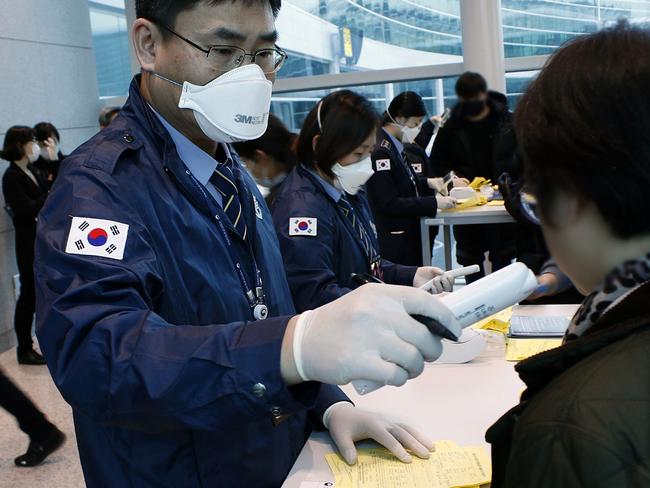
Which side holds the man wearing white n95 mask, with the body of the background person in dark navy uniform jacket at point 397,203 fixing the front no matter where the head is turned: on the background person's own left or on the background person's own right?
on the background person's own right

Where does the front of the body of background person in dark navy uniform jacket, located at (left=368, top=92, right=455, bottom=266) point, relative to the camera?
to the viewer's right

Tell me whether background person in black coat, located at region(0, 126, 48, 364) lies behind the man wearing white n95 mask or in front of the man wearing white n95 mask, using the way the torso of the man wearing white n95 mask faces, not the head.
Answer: behind

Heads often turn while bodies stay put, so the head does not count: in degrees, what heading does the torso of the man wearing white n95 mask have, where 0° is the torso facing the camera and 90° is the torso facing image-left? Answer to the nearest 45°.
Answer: approximately 315°

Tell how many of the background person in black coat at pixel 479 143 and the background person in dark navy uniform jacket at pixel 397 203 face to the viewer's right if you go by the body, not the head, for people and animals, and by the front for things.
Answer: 1

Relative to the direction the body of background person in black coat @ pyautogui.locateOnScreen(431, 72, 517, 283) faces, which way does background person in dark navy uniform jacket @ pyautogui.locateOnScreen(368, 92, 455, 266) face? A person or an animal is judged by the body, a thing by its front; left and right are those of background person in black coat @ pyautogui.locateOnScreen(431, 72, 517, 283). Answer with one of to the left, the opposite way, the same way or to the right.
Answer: to the left

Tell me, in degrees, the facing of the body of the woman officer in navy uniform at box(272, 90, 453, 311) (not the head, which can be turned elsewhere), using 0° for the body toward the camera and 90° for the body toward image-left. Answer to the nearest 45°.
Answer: approximately 315°

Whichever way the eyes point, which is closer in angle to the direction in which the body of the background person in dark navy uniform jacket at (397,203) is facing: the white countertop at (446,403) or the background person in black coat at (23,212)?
the white countertop

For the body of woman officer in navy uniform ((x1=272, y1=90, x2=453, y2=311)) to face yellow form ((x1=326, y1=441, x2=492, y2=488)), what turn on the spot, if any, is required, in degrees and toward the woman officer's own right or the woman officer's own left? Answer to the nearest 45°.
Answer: approximately 45° to the woman officer's own right

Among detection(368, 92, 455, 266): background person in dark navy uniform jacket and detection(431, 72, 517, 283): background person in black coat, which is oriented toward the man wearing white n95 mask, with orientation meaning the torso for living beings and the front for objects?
detection(431, 72, 517, 283): background person in black coat
